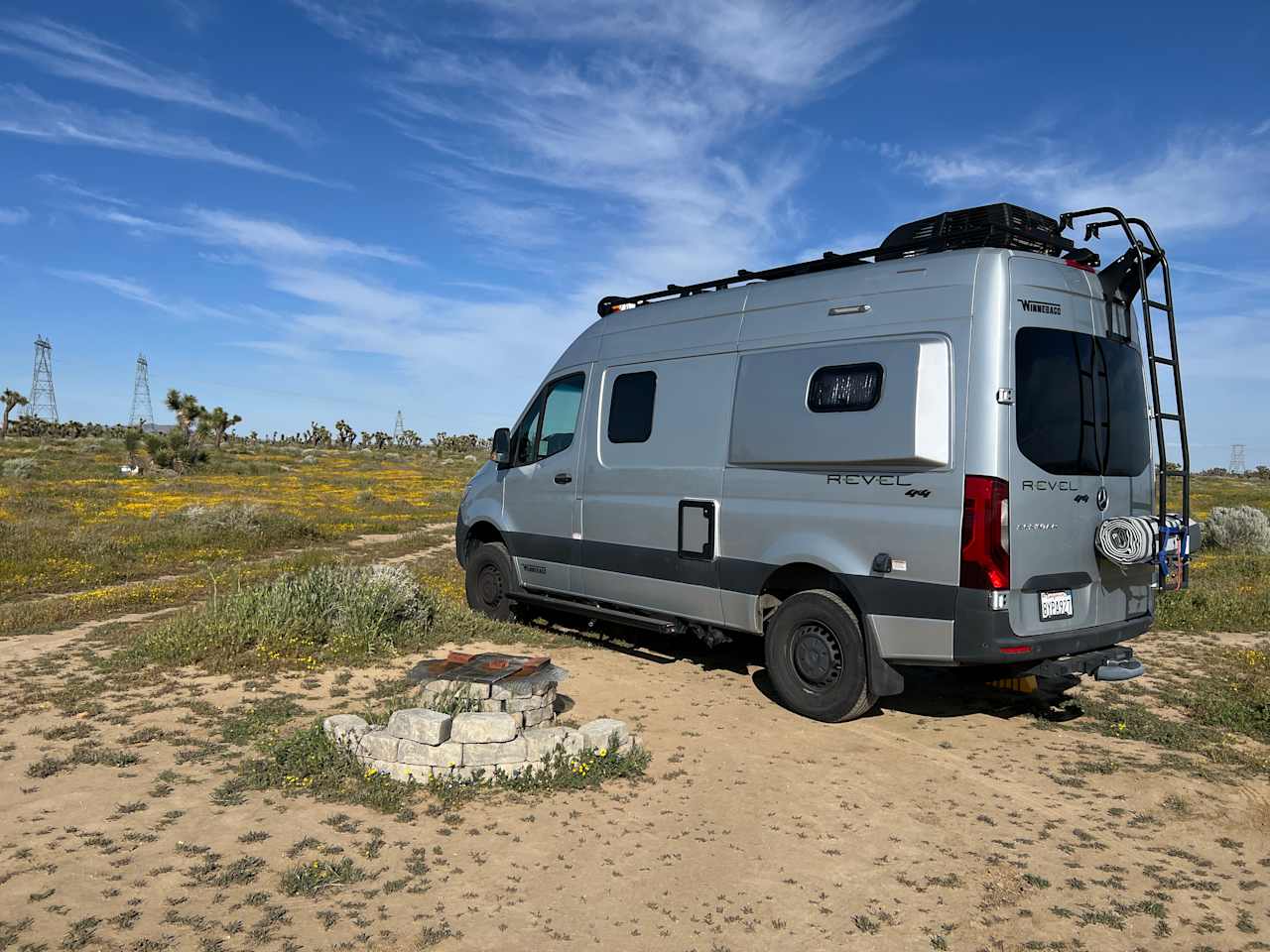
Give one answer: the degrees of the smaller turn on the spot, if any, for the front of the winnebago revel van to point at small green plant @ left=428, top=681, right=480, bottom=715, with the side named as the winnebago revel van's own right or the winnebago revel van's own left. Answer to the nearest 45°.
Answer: approximately 90° to the winnebago revel van's own left

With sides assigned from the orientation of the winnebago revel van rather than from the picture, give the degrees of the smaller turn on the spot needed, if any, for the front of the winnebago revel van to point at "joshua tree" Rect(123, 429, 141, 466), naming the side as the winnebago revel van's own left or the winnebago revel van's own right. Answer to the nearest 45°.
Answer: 0° — it already faces it

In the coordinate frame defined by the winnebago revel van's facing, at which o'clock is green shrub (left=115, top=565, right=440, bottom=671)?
The green shrub is roughly at 11 o'clock from the winnebago revel van.

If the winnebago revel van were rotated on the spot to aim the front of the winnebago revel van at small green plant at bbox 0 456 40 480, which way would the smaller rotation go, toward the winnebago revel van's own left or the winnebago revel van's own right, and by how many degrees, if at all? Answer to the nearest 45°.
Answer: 0° — it already faces it

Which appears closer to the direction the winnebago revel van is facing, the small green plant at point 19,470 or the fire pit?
the small green plant

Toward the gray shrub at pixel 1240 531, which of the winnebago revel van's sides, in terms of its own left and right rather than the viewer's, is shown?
right

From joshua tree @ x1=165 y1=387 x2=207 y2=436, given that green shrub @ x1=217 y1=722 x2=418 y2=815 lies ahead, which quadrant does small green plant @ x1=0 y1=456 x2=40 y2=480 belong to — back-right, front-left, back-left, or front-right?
front-right

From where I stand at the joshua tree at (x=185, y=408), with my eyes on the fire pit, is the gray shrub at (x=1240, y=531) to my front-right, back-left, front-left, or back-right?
front-left

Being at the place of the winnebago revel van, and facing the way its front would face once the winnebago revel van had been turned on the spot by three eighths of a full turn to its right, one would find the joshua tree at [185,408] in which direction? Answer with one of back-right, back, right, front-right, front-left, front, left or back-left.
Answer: back-left

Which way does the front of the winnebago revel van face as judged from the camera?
facing away from the viewer and to the left of the viewer

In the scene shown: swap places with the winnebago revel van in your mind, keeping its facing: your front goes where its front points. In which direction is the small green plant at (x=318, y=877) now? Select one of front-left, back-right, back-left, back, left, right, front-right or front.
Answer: left

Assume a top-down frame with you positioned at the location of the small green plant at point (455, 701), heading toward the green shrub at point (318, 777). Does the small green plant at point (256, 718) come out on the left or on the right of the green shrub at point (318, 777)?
right

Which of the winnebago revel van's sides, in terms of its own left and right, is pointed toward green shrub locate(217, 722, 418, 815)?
left

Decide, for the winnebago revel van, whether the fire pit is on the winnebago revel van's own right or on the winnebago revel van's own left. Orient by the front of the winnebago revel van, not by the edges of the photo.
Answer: on the winnebago revel van's own left
